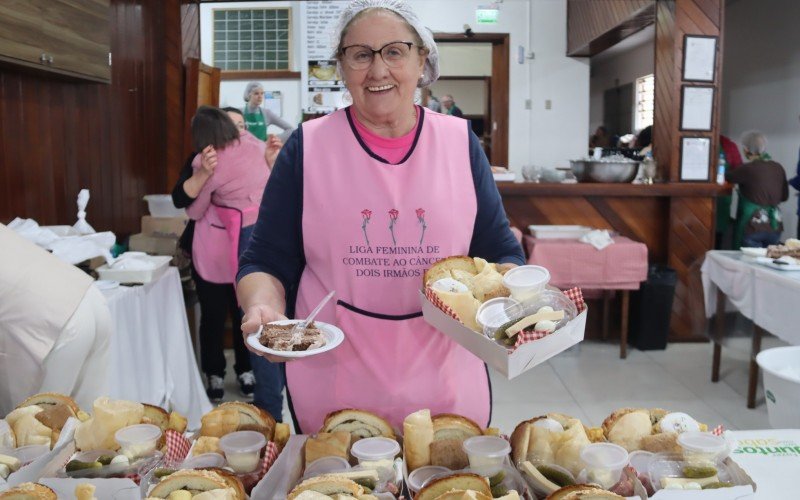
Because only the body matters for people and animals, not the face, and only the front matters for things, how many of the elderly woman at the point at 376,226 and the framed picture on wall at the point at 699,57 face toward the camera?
2

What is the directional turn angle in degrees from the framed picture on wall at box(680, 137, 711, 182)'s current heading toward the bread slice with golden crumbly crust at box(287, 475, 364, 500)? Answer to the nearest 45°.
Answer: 0° — it already faces it

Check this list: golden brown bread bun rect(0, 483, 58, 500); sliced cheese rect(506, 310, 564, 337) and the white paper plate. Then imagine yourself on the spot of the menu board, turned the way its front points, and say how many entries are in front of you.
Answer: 3

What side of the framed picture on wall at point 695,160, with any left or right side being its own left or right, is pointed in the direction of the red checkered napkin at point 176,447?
front

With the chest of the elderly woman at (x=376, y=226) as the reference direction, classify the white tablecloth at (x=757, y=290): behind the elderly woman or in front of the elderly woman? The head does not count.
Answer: behind

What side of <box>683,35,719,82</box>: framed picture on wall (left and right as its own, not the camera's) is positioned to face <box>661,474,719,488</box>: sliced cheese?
front

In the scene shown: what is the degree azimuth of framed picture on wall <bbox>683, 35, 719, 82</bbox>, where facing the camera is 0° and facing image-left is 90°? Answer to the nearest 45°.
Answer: approximately 0°

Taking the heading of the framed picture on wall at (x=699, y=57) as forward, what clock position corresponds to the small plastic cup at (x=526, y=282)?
The small plastic cup is roughly at 12 o'clock from the framed picture on wall.

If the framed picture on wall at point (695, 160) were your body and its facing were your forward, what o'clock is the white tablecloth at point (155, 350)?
The white tablecloth is roughly at 1 o'clock from the framed picture on wall.

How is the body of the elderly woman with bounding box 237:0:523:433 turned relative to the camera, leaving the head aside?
toward the camera

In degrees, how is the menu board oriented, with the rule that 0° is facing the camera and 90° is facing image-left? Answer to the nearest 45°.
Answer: approximately 0°

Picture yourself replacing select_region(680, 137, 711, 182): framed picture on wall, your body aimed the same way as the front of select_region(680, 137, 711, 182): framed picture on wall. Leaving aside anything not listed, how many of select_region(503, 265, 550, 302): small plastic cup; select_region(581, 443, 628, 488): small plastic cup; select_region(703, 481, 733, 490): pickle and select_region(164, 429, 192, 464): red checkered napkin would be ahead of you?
4

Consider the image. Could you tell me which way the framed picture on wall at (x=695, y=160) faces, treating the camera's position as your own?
facing the viewer

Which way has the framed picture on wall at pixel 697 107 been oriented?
toward the camera

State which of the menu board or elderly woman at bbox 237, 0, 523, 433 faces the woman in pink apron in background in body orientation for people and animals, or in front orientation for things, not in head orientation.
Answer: the menu board

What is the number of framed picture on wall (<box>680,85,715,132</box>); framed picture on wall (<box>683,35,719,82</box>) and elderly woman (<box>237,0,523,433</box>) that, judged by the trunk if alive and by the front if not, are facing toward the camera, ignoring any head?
3

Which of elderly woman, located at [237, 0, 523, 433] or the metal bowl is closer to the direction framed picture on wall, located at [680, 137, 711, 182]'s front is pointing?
the elderly woman
